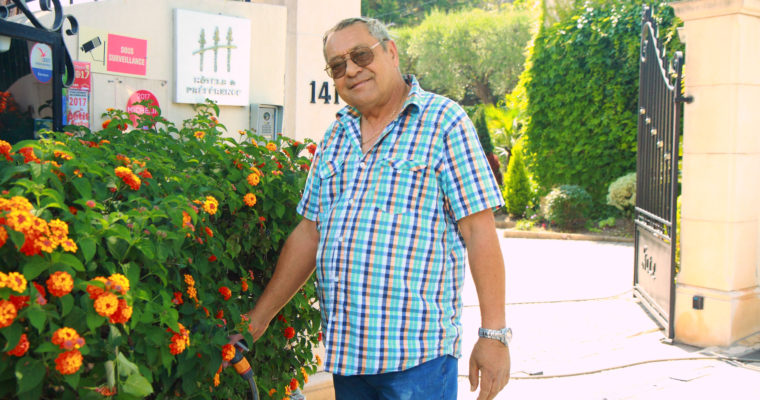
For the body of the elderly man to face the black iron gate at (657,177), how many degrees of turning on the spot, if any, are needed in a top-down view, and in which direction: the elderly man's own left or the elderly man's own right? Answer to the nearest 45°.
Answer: approximately 180°

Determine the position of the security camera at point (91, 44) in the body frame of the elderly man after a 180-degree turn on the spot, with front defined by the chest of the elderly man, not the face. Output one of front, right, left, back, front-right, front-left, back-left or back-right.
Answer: left

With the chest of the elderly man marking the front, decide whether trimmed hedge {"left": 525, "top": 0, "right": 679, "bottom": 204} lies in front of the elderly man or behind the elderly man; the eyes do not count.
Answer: behind

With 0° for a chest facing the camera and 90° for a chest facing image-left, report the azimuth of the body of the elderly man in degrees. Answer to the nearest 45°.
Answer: approximately 45°

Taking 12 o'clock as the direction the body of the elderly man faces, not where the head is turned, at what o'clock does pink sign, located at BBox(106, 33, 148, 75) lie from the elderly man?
The pink sign is roughly at 3 o'clock from the elderly man.

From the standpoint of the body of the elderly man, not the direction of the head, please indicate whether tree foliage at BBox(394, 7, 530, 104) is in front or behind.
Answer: behind

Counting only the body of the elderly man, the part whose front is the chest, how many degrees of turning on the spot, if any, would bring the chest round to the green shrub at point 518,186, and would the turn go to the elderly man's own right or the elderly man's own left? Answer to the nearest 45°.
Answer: approximately 135° to the elderly man's own right

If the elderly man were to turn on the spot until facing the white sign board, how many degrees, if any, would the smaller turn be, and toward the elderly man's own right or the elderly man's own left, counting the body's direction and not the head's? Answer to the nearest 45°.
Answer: approximately 90° to the elderly man's own right

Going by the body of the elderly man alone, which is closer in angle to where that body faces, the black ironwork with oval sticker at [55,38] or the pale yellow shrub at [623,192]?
the black ironwork with oval sticker
